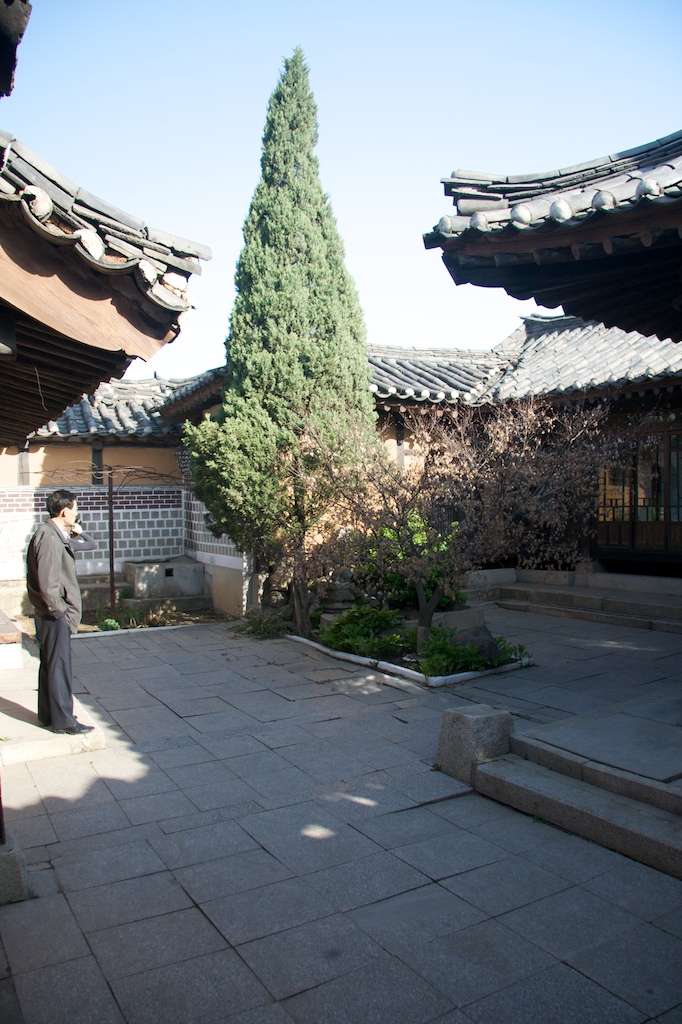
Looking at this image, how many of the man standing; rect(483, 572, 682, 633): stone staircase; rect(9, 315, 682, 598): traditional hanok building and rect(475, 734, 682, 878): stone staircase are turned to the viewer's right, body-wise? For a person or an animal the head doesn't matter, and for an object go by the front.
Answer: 1

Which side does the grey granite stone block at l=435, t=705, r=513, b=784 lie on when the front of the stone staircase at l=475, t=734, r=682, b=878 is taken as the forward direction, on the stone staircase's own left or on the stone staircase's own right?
on the stone staircase's own right

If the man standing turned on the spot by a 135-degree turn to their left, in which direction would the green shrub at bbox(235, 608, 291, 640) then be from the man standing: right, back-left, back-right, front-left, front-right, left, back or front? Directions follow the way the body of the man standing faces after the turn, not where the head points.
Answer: right

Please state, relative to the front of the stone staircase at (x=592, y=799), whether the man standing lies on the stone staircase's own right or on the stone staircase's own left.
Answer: on the stone staircase's own right

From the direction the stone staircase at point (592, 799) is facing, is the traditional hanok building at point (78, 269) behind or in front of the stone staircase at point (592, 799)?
in front

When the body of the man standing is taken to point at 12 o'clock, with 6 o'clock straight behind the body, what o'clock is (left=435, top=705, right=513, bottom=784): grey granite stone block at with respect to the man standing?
The grey granite stone block is roughly at 1 o'clock from the man standing.

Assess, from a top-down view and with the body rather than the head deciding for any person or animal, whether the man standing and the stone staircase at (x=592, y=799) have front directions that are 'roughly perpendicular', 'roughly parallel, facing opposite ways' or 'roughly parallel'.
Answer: roughly parallel, facing opposite ways

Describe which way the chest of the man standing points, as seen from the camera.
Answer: to the viewer's right

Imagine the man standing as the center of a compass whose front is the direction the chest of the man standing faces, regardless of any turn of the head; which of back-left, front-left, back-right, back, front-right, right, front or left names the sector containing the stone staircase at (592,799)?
front-right

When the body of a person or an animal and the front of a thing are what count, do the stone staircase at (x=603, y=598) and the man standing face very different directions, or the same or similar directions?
very different directions

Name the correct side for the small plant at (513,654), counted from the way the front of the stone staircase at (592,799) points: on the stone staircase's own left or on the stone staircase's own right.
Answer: on the stone staircase's own right

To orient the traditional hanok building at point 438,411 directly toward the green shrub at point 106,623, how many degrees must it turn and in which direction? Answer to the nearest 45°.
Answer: approximately 45° to its right

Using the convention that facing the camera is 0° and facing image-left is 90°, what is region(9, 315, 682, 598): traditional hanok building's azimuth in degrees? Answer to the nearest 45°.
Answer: approximately 45°

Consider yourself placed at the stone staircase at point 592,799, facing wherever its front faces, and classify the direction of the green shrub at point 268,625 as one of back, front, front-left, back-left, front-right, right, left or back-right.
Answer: right

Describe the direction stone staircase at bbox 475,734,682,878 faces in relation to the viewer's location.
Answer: facing the viewer and to the left of the viewer
